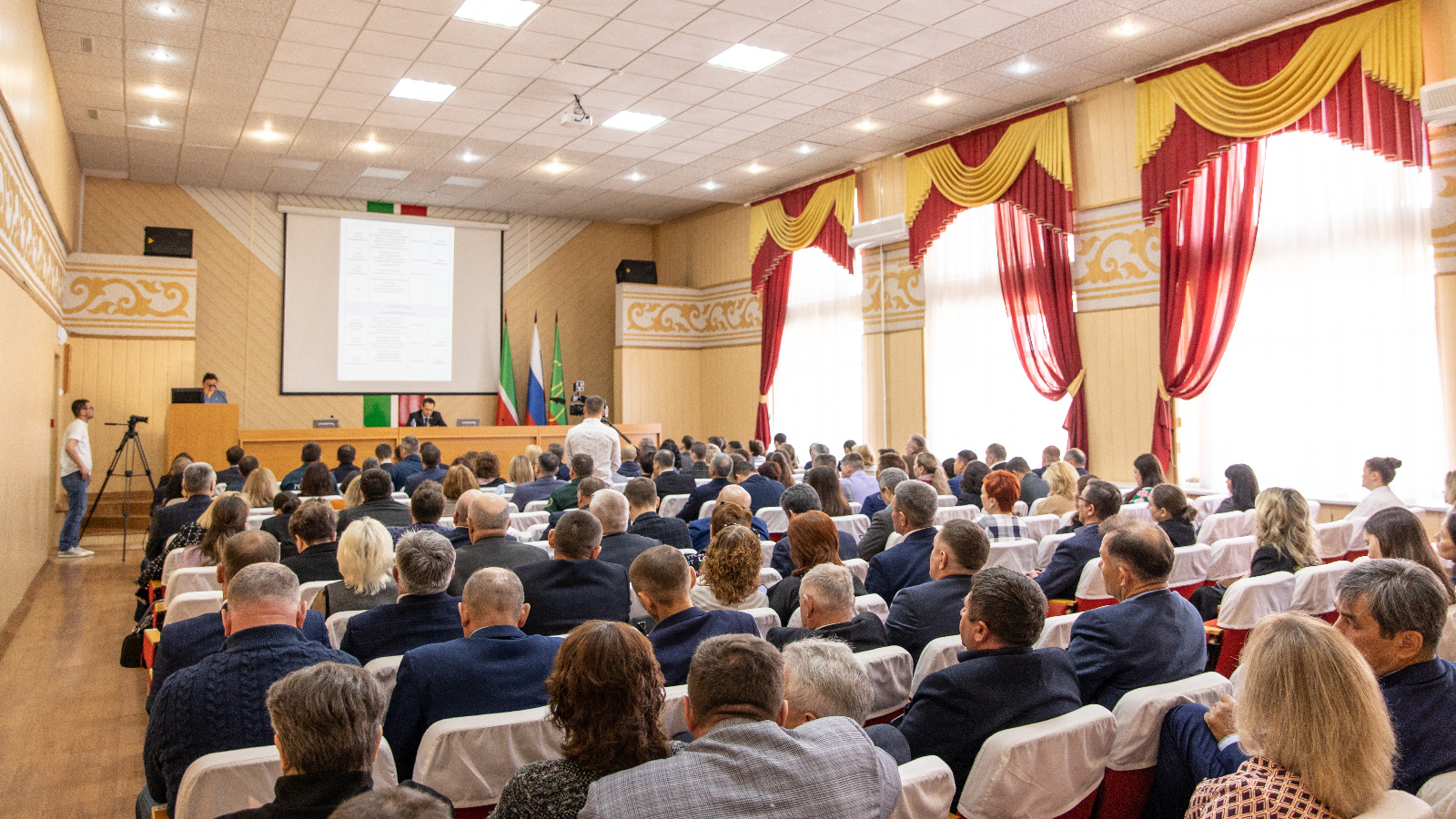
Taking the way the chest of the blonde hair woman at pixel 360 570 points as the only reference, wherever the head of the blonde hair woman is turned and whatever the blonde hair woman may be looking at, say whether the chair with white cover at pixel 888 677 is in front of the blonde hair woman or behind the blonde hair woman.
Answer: behind

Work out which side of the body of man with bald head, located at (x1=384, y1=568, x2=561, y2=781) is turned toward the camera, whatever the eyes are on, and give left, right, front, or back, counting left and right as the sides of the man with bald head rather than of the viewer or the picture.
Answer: back

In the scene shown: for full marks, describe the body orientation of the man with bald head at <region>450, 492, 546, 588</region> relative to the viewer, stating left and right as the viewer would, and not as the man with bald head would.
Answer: facing away from the viewer

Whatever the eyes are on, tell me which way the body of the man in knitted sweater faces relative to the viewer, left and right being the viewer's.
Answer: facing away from the viewer

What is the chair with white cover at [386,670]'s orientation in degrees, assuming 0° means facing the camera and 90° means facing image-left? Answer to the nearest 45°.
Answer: approximately 180°

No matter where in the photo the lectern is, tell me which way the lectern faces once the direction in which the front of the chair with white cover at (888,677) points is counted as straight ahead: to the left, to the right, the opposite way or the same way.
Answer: the opposite way

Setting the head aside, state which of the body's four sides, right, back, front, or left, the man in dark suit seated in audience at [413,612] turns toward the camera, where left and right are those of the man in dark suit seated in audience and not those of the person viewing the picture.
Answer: back

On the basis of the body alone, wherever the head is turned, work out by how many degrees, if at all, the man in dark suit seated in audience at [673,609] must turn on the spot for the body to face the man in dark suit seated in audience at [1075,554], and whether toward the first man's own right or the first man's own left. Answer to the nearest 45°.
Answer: approximately 90° to the first man's own right

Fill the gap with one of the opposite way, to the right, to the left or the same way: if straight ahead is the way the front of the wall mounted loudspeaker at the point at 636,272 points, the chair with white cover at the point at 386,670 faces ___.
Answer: the opposite way

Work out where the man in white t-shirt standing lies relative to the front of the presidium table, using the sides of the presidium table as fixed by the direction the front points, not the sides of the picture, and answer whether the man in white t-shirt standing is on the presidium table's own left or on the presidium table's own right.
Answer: on the presidium table's own right

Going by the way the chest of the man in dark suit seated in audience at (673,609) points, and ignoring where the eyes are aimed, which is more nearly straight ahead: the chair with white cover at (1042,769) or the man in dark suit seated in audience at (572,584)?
the man in dark suit seated in audience

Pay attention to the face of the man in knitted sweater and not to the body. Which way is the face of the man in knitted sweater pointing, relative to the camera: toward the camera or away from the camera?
away from the camera

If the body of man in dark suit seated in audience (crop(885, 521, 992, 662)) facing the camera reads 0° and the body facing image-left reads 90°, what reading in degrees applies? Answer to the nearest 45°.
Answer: approximately 135°

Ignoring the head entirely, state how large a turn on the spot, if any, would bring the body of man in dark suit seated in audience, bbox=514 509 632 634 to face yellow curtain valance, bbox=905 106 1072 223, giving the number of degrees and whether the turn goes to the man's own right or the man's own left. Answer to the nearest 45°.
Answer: approximately 45° to the man's own right
